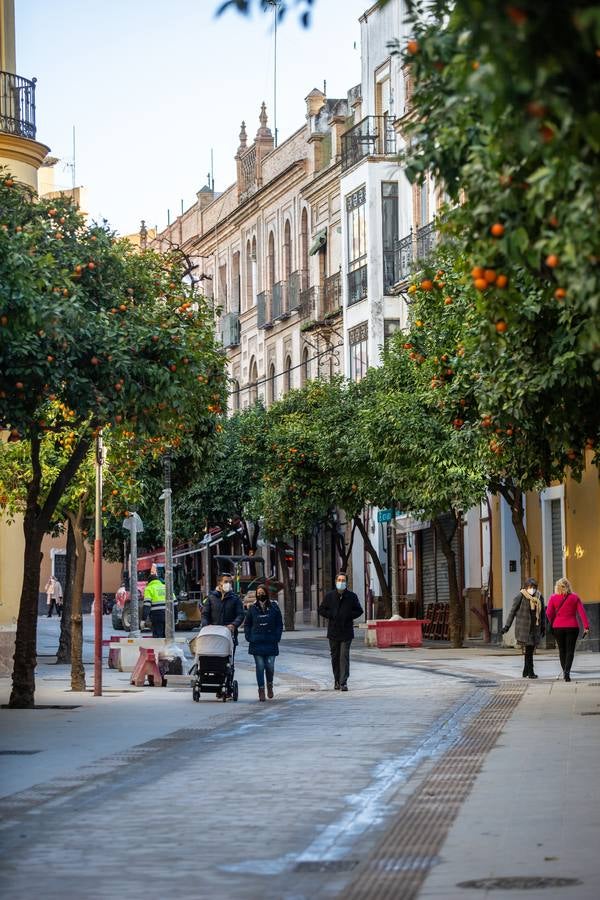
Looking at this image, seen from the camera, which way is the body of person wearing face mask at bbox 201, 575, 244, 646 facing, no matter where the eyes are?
toward the camera

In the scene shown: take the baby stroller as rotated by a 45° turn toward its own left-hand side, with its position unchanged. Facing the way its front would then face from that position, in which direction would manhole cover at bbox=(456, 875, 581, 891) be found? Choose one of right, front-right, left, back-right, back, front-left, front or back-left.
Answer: front-right

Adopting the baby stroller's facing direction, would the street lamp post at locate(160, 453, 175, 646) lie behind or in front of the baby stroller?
behind

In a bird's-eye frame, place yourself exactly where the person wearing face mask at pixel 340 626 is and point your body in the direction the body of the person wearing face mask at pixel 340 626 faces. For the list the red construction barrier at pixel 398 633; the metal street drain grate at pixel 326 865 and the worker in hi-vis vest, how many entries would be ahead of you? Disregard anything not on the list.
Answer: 1

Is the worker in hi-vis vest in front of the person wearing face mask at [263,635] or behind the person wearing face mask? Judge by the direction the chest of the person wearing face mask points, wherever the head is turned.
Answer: behind

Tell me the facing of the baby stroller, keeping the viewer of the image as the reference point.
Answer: facing the viewer

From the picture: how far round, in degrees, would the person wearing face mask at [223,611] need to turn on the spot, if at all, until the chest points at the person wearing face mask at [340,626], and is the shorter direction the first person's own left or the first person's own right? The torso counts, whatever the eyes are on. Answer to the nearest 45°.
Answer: approximately 135° to the first person's own left

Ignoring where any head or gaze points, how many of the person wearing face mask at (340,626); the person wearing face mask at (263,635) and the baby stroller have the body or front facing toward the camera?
3

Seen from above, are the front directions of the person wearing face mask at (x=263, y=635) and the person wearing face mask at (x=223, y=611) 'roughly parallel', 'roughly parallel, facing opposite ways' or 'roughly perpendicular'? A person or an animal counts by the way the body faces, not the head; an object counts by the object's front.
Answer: roughly parallel

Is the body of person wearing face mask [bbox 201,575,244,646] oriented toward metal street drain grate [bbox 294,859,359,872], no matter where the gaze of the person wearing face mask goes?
yes

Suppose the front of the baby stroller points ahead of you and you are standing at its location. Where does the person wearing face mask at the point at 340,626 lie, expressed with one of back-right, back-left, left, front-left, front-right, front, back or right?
back-left

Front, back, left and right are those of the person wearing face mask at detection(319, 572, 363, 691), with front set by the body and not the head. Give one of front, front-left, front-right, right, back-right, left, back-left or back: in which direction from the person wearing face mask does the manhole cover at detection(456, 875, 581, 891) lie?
front

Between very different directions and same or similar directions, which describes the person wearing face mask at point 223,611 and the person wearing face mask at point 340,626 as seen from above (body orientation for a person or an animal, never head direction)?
same or similar directions

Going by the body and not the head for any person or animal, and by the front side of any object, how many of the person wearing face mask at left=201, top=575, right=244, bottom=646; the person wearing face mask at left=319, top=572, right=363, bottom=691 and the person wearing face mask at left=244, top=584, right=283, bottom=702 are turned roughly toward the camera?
3

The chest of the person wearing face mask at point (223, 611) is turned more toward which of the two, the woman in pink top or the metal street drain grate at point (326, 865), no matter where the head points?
the metal street drain grate
